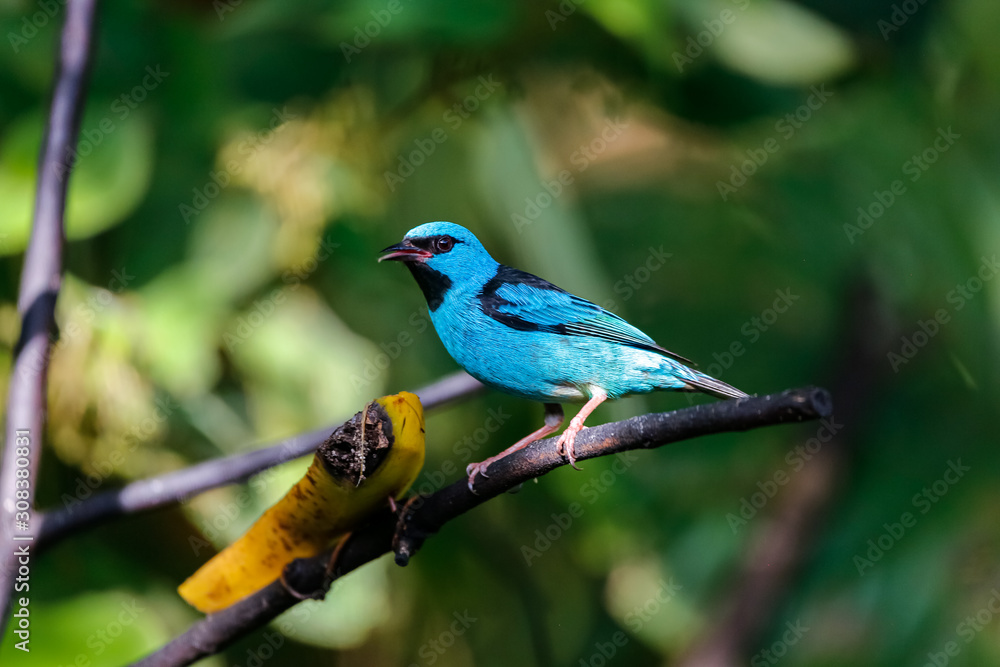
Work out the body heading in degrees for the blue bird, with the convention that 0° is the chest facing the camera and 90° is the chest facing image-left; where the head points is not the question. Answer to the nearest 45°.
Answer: approximately 90°

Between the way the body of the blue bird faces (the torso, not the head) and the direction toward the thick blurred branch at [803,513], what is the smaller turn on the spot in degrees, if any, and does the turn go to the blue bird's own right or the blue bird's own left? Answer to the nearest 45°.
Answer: approximately 135° to the blue bird's own right

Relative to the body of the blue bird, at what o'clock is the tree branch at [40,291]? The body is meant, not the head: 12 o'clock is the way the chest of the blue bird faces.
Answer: The tree branch is roughly at 12 o'clock from the blue bird.
